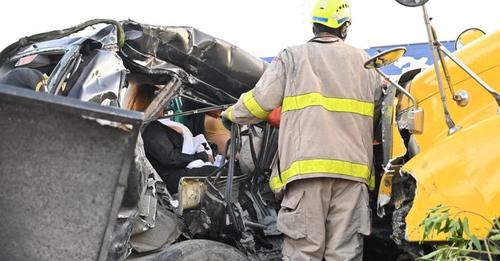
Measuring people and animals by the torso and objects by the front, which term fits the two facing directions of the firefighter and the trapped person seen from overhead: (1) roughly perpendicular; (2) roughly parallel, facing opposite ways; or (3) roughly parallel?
roughly perpendicular

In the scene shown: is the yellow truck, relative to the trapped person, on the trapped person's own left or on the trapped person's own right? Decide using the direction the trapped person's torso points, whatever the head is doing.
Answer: on the trapped person's own left

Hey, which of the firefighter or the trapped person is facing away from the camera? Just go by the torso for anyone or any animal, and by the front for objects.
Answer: the firefighter

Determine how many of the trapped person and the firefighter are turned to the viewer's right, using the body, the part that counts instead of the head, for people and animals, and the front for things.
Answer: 1

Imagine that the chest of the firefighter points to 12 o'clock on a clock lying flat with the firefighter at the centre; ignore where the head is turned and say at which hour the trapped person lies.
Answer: The trapped person is roughly at 10 o'clock from the firefighter.

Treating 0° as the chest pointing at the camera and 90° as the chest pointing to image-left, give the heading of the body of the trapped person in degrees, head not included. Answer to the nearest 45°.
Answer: approximately 270°

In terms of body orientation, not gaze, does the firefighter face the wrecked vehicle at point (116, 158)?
no

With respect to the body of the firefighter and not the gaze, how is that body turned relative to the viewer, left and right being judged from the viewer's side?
facing away from the viewer

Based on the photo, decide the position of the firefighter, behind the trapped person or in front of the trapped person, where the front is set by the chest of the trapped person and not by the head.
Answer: in front
